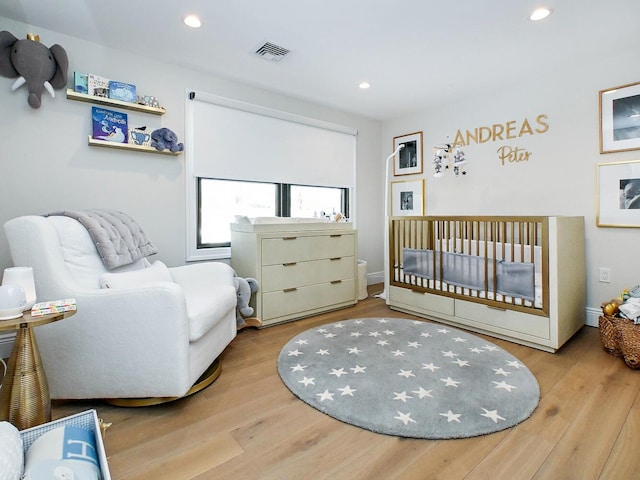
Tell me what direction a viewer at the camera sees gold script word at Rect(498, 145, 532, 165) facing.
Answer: facing the viewer

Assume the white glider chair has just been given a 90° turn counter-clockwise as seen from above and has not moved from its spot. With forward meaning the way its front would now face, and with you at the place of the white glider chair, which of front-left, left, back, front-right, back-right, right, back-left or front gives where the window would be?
front

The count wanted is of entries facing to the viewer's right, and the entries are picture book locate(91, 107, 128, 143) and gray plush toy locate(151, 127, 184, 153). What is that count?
1

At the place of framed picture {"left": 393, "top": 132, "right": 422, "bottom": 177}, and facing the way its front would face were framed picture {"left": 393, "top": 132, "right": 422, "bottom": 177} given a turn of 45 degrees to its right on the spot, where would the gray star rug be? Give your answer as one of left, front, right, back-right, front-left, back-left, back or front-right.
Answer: left

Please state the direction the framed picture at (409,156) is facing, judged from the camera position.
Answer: facing the viewer and to the left of the viewer

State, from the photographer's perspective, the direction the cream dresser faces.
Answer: facing the viewer and to the right of the viewer
